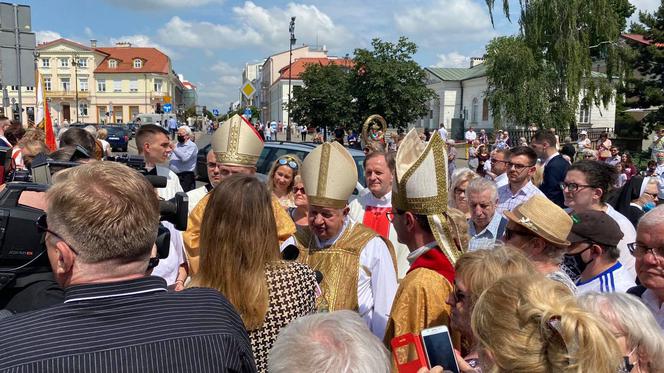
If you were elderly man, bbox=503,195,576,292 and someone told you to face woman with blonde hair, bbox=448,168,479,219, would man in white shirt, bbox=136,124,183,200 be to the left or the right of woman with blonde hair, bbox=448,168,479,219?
left

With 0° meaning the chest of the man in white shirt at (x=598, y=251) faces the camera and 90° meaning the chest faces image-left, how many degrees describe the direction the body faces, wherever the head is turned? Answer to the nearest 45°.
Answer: approximately 90°

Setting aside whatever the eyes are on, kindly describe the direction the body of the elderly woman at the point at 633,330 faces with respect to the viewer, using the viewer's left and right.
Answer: facing to the left of the viewer

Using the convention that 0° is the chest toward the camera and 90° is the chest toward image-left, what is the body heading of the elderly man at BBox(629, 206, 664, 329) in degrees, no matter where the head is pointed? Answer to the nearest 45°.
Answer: approximately 45°

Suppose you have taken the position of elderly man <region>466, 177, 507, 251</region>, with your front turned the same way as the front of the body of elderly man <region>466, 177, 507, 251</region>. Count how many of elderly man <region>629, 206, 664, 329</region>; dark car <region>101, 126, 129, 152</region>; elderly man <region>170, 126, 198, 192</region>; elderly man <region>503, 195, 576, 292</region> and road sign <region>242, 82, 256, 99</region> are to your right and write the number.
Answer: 3

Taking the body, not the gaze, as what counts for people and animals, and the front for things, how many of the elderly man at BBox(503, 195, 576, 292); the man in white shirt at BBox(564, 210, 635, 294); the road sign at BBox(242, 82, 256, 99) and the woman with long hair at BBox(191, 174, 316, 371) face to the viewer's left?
2

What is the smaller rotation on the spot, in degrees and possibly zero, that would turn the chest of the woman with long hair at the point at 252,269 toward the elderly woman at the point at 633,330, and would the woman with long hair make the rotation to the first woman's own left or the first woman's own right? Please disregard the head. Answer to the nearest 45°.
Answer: approximately 90° to the first woman's own right

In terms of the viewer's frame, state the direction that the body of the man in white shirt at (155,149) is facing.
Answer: to the viewer's right

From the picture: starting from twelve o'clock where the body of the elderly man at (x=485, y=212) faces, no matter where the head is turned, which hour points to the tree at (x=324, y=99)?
The tree is roughly at 4 o'clock from the elderly man.

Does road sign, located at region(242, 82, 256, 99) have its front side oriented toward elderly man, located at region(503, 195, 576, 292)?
yes
